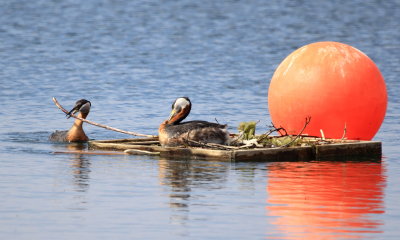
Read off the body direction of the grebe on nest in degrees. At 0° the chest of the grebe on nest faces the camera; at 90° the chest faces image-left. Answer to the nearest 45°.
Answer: approximately 90°

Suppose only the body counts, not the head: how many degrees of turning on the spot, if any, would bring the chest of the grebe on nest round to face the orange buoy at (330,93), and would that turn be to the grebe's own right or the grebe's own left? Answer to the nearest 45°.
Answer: approximately 180°
